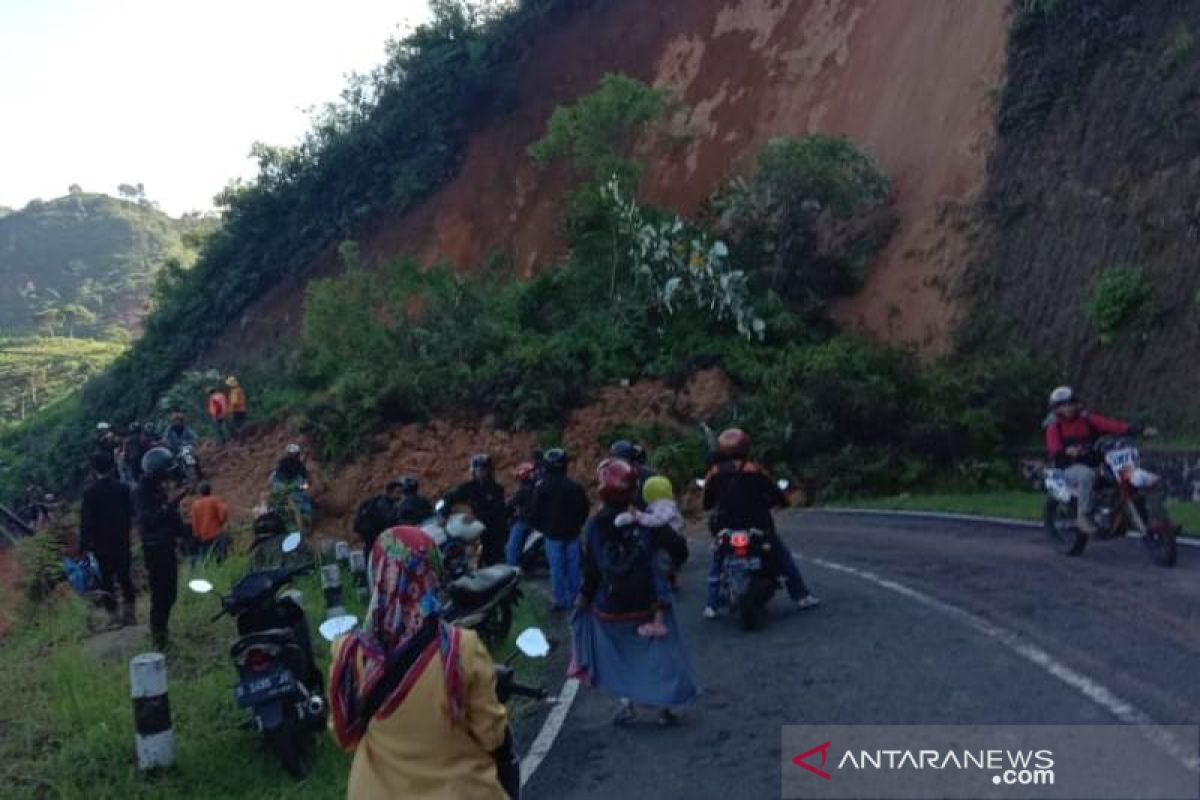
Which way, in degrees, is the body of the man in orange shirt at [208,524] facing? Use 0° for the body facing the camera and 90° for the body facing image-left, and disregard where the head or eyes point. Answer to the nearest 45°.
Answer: approximately 180°

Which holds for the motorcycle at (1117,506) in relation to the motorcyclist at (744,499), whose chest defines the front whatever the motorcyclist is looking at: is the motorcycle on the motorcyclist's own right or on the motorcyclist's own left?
on the motorcyclist's own right

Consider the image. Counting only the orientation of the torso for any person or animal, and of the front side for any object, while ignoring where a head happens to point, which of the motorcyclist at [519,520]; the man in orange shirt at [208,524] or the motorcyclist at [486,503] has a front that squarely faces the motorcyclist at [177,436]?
the man in orange shirt

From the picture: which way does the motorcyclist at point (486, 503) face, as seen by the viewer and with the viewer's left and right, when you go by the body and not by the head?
facing the viewer and to the left of the viewer

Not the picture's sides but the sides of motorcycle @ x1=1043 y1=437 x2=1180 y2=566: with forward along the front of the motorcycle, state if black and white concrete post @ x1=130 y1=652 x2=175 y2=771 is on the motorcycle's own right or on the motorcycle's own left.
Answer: on the motorcycle's own right

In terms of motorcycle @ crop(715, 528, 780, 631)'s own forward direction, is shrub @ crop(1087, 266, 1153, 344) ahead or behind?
ahead

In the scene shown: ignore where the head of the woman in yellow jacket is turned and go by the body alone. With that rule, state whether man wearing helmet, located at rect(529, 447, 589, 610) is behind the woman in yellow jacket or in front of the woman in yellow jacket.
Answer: in front

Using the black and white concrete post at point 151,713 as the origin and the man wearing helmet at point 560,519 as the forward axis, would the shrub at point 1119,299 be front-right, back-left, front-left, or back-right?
front-right

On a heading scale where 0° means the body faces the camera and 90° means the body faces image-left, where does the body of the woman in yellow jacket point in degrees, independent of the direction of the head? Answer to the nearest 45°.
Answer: approximately 180°

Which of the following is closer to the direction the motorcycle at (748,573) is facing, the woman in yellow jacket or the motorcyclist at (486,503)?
the motorcyclist

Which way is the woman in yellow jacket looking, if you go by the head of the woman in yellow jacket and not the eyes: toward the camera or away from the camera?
away from the camera

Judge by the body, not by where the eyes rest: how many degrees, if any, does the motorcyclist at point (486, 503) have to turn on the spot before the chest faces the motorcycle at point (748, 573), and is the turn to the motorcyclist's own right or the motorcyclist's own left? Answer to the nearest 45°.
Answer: approximately 90° to the motorcyclist's own left

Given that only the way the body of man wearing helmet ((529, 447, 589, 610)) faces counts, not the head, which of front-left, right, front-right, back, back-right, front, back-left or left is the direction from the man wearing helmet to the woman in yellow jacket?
back

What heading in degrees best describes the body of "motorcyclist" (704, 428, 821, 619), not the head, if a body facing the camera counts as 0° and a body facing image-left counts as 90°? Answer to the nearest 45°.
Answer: approximately 180°
